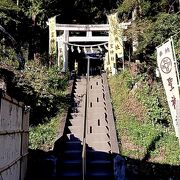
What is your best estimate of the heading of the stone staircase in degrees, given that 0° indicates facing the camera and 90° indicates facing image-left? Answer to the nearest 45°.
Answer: approximately 0°

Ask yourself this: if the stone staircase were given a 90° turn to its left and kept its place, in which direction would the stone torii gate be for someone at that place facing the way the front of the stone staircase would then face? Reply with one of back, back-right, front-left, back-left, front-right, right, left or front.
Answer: left

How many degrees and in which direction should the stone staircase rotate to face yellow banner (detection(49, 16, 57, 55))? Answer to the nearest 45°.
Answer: approximately 180°

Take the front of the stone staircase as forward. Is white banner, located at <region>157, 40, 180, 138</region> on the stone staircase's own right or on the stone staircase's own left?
on the stone staircase's own left
